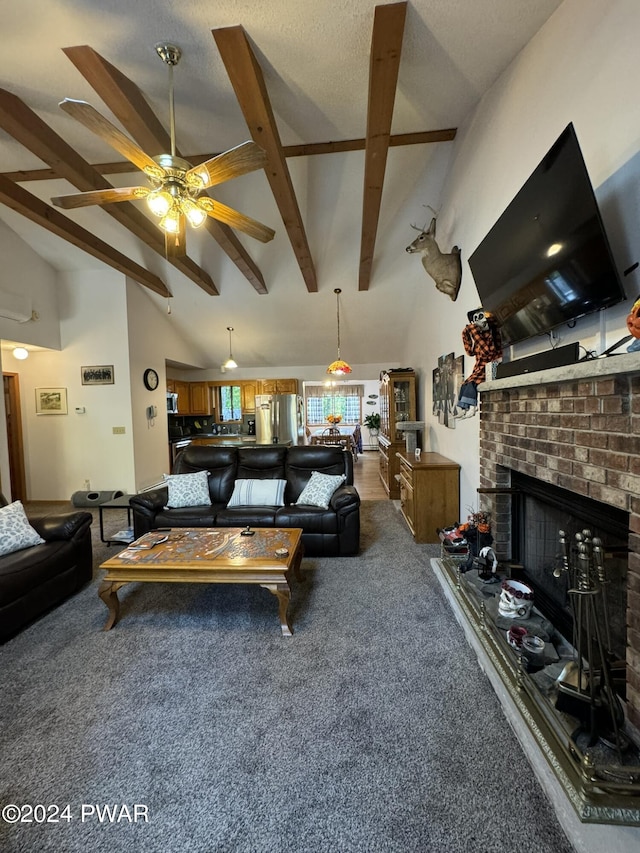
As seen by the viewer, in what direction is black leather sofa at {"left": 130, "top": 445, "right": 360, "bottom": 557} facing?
toward the camera

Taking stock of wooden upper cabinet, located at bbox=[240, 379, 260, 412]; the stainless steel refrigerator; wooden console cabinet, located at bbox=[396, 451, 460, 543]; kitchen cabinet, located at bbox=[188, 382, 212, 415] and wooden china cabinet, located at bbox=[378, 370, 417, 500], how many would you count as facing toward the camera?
3

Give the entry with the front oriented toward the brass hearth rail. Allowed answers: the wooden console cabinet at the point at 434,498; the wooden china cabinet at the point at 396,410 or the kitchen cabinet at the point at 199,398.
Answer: the kitchen cabinet

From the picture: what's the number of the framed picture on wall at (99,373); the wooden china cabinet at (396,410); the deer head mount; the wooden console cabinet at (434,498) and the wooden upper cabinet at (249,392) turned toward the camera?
2

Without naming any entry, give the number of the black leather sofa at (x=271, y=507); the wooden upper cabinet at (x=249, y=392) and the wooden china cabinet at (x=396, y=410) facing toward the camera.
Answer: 2

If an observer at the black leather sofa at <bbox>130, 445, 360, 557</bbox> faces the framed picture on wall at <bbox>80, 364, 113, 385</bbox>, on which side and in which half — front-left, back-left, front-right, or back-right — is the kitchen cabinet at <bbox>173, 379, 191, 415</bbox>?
front-right

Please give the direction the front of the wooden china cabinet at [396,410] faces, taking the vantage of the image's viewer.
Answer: facing to the left of the viewer

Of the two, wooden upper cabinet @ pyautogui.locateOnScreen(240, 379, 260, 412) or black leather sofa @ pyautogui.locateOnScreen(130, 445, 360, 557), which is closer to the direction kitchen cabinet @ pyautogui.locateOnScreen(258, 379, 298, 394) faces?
the black leather sofa

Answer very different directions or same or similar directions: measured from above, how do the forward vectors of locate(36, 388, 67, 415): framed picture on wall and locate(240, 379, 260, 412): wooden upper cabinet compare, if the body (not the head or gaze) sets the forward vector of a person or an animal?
same or similar directions

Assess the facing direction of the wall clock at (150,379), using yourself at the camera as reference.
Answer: facing the viewer and to the right of the viewer

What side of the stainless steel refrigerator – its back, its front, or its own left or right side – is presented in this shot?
front

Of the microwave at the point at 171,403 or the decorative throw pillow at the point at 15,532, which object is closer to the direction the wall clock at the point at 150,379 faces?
the decorative throw pillow

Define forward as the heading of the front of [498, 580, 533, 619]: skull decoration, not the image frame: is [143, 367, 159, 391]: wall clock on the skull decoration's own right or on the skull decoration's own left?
on the skull decoration's own right

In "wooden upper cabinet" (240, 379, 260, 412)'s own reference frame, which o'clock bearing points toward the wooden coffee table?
The wooden coffee table is roughly at 12 o'clock from the wooden upper cabinet.

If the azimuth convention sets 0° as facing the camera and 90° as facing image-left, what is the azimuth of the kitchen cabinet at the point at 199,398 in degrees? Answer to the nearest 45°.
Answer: approximately 0°

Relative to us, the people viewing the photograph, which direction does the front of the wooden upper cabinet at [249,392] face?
facing the viewer

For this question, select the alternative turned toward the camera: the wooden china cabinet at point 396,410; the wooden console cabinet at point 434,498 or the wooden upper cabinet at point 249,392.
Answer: the wooden upper cabinet

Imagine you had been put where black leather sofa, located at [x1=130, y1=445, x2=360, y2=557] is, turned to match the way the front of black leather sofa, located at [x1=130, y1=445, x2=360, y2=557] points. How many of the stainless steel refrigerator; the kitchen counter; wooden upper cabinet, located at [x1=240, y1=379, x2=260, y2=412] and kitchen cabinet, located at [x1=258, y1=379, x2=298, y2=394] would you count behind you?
4

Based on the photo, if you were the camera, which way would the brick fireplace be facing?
facing the viewer and to the left of the viewer

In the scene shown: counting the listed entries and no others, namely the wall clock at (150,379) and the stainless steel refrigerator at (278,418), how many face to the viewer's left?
0

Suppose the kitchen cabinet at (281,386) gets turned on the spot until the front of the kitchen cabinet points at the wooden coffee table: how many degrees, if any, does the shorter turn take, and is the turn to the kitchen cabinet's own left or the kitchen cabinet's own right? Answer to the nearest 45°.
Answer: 0° — it already faces it

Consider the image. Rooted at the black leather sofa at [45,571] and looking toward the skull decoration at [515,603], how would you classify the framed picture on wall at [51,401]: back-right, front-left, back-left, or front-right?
back-left
